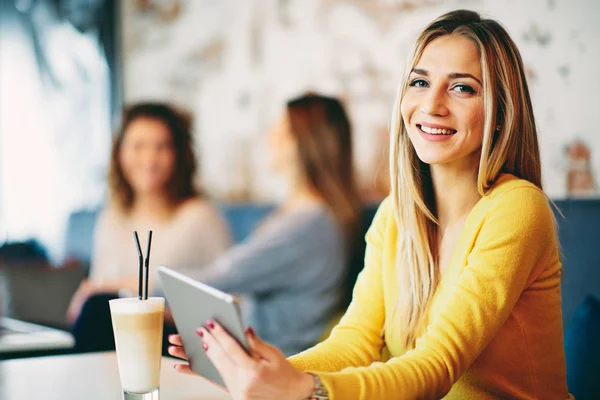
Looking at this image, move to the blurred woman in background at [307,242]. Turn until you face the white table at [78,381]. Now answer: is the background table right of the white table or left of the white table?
right

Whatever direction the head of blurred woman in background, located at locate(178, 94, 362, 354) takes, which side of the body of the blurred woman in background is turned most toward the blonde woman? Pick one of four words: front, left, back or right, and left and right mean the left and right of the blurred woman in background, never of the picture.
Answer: left

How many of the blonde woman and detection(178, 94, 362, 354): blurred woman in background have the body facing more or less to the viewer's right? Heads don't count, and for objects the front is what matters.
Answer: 0

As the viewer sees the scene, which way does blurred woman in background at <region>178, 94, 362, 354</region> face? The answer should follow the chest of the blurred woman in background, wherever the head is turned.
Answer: to the viewer's left

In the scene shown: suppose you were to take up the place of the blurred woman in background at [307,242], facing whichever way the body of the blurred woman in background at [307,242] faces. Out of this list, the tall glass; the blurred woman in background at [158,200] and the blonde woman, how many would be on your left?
2

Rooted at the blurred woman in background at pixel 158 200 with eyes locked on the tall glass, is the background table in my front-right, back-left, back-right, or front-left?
front-right

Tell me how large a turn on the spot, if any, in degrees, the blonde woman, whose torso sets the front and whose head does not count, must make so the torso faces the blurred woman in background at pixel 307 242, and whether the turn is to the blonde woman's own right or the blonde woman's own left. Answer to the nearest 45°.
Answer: approximately 135° to the blonde woman's own right

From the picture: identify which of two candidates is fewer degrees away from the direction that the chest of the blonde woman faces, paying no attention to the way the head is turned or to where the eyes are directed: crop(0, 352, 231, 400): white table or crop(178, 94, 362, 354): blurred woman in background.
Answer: the white table

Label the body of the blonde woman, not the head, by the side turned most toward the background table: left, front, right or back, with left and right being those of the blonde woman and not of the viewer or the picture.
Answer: right

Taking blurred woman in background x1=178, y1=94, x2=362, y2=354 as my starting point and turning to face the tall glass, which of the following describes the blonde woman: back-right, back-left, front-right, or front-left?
front-left

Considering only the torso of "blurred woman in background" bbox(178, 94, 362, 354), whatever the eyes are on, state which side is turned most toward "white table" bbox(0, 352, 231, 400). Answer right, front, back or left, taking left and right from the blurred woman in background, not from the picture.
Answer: left

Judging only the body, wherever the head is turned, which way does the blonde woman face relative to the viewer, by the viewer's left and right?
facing the viewer and to the left of the viewer

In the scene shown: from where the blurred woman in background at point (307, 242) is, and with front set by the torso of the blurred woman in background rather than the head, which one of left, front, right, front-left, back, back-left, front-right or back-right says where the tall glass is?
left

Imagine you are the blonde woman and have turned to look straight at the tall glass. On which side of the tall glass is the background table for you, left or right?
right

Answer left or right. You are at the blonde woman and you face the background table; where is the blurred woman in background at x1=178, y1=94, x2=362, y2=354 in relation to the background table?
right
